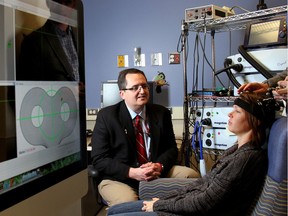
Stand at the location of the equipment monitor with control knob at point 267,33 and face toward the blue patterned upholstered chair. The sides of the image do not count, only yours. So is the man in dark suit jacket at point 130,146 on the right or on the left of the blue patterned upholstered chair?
right

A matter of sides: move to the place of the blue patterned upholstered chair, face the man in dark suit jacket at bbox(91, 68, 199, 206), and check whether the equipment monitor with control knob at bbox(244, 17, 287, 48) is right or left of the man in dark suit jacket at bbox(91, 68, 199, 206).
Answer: right

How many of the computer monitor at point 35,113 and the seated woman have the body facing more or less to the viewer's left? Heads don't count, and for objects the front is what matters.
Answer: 1

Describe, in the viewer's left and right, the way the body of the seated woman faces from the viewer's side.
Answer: facing to the left of the viewer

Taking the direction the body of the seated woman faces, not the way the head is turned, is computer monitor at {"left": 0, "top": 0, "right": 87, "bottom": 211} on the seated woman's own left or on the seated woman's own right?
on the seated woman's own left

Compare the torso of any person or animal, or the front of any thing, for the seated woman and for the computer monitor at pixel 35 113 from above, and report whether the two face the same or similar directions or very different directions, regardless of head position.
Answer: very different directions

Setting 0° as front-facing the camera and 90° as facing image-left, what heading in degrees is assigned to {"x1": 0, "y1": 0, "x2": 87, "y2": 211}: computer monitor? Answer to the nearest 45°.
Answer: approximately 315°
